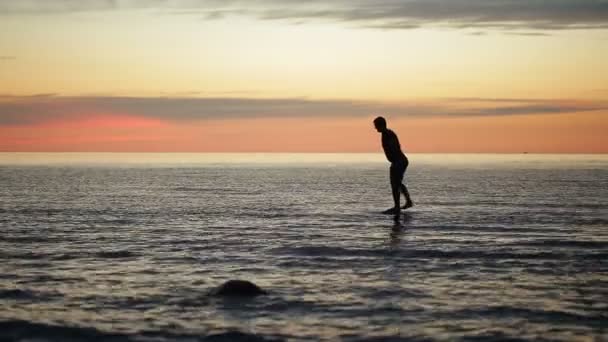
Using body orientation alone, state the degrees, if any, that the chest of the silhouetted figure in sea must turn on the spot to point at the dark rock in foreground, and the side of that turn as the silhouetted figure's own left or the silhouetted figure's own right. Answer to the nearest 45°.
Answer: approximately 90° to the silhouetted figure's own left

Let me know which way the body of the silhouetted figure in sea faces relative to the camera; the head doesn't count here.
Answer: to the viewer's left

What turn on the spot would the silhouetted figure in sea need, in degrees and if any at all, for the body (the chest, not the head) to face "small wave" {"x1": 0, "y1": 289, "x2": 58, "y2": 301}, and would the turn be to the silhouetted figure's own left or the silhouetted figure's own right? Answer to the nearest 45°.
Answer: approximately 45° to the silhouetted figure's own left

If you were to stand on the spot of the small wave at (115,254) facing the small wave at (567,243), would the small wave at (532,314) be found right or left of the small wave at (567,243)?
right
